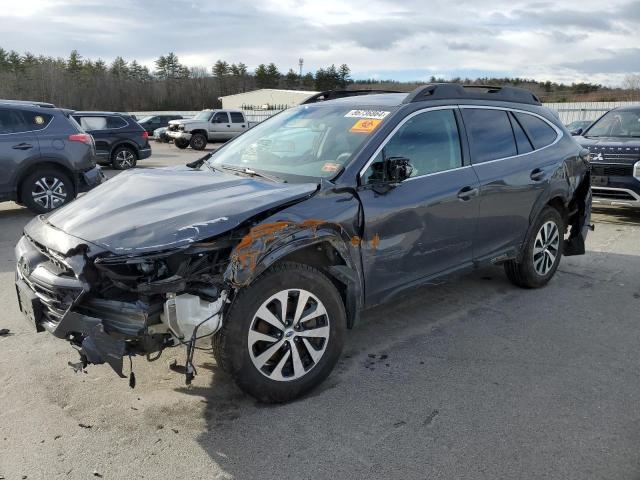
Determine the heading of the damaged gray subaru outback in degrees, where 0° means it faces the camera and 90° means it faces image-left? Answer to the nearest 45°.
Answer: approximately 45°

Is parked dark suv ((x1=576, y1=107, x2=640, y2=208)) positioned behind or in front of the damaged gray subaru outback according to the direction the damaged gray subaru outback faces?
behind

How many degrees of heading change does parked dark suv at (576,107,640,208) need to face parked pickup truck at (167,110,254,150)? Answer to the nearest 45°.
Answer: approximately 90° to its right

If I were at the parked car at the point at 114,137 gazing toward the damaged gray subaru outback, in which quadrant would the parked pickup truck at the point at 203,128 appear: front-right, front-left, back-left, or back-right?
back-left

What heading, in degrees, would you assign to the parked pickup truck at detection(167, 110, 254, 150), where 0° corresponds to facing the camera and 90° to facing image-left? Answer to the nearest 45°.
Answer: approximately 45°

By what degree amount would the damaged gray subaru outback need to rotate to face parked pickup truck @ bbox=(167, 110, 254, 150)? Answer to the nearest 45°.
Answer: approximately 135° to its right

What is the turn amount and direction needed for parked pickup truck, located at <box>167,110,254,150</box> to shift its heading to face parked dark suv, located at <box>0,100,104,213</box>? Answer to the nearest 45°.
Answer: approximately 45° to its left

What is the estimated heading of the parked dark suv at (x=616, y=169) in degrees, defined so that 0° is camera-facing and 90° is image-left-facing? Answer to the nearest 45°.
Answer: approximately 45°

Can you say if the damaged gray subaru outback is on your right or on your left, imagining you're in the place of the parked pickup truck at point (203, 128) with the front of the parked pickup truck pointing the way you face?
on your left
